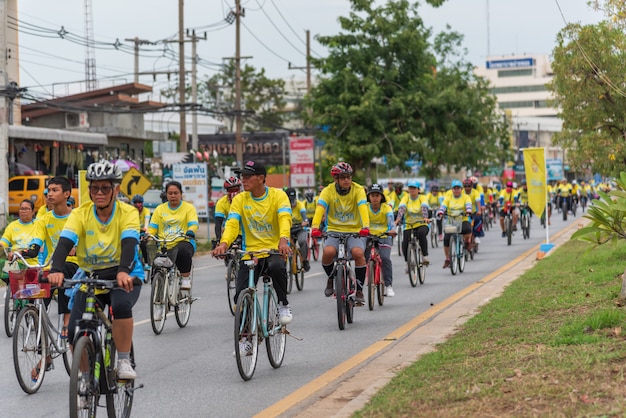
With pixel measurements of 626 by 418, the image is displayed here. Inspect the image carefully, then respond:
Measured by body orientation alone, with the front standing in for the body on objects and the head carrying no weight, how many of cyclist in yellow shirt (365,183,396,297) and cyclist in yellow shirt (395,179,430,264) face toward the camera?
2

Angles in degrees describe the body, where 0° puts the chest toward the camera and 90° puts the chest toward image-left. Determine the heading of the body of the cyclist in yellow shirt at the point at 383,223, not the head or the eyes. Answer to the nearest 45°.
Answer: approximately 0°

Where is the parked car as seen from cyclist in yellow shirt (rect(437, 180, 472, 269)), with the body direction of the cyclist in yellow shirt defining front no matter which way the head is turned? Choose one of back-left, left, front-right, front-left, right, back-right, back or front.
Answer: back-right

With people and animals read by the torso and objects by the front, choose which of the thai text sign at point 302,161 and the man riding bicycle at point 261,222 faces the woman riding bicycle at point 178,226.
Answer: the thai text sign

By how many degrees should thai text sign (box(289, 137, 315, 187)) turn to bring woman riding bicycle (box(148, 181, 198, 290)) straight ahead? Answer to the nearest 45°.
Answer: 0° — it already faces them

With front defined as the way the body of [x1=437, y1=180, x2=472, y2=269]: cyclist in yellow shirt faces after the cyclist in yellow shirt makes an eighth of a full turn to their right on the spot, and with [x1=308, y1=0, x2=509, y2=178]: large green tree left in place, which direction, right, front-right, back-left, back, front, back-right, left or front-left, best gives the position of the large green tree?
back-right

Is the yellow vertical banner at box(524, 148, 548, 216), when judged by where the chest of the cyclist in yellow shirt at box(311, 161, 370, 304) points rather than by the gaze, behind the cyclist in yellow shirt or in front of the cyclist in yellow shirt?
behind

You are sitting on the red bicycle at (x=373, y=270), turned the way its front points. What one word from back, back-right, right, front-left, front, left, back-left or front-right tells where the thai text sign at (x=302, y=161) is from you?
back

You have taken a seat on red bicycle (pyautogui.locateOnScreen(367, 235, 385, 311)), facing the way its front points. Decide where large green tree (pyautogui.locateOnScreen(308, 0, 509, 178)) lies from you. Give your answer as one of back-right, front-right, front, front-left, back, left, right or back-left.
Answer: back

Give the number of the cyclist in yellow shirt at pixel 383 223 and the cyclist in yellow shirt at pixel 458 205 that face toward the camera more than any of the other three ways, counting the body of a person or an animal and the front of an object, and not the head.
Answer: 2

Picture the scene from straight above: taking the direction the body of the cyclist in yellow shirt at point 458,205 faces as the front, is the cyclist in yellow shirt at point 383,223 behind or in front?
in front

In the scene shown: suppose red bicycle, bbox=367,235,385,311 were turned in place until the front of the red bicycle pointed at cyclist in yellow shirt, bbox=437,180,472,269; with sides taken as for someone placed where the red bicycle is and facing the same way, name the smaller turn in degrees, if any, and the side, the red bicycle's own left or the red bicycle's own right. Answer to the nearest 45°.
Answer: approximately 180°

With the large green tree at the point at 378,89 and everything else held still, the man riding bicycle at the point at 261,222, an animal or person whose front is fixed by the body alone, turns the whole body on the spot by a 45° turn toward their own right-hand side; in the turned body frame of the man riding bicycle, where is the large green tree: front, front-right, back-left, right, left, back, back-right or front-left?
right
